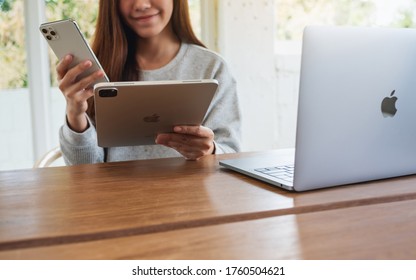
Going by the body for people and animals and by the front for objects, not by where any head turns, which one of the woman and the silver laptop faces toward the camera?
the woman

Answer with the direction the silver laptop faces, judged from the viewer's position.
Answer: facing away from the viewer and to the left of the viewer

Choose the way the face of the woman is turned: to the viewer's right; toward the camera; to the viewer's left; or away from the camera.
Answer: toward the camera

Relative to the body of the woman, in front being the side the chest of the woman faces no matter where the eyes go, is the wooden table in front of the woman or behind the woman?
in front

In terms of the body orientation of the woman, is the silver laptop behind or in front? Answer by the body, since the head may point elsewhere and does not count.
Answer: in front

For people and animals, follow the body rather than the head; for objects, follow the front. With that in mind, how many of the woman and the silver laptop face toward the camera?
1

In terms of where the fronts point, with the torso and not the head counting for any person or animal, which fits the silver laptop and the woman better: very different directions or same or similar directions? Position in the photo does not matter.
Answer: very different directions

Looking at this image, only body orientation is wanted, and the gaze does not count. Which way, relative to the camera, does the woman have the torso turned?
toward the camera

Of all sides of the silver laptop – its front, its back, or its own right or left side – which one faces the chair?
front
